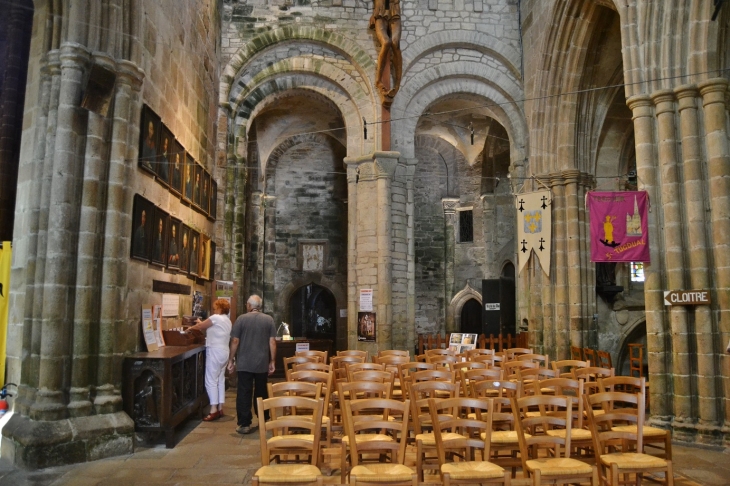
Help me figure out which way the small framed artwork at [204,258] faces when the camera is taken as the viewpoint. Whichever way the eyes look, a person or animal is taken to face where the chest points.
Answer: facing to the right of the viewer

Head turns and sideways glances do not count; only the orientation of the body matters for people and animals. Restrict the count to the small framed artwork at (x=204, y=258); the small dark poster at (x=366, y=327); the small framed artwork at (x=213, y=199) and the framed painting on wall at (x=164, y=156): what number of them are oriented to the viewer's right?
3

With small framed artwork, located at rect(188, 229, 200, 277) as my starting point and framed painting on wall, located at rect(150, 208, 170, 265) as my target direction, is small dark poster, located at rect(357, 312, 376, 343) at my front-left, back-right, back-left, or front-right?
back-left

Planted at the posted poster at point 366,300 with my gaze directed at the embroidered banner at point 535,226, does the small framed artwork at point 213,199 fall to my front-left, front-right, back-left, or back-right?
back-right

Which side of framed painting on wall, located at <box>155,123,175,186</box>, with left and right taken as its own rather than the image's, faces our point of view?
right

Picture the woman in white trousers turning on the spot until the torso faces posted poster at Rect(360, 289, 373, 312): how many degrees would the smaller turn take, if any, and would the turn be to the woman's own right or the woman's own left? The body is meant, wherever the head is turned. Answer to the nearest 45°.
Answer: approximately 90° to the woman's own right

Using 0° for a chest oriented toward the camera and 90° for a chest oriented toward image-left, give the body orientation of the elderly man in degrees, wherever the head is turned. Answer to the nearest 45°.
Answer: approximately 180°

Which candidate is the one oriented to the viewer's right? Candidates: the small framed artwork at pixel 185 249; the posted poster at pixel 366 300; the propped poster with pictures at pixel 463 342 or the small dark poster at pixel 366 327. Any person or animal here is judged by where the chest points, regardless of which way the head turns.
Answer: the small framed artwork at pixel 185 249
